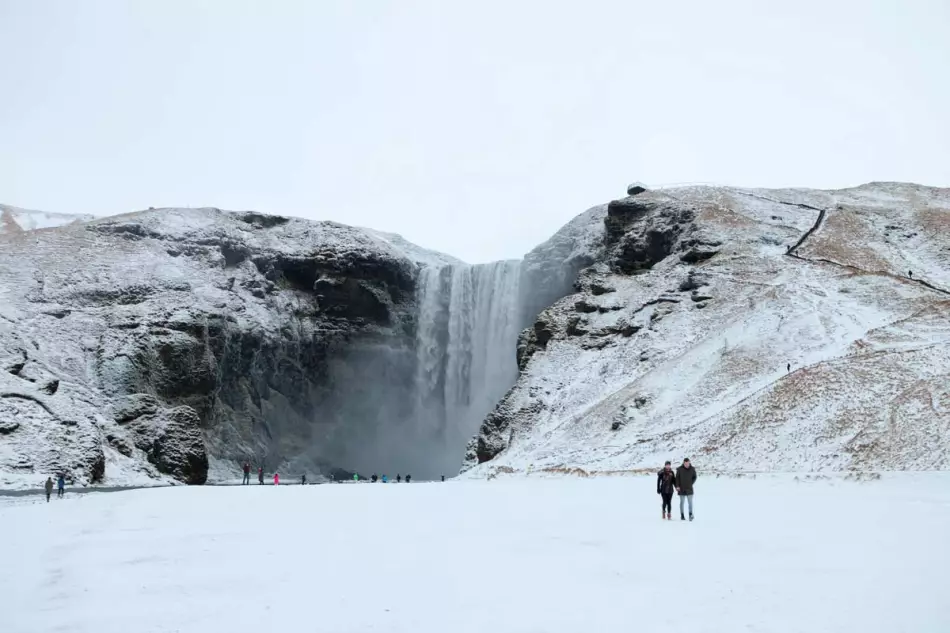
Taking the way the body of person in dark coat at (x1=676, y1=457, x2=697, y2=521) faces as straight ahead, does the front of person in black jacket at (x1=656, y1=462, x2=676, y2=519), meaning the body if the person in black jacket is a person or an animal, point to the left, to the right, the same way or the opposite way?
the same way

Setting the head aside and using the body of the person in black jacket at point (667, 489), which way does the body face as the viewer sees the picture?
toward the camera

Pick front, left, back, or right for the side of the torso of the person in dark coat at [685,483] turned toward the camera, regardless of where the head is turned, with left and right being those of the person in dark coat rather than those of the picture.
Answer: front

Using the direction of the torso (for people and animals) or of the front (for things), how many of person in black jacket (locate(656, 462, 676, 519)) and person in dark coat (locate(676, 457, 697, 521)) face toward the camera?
2
